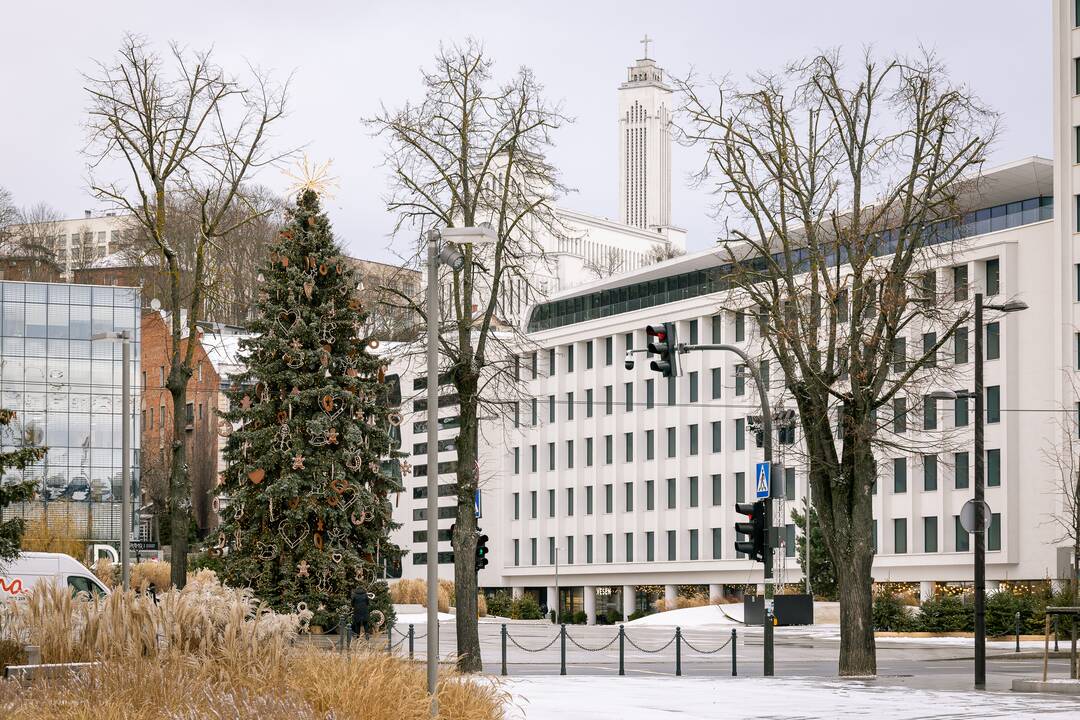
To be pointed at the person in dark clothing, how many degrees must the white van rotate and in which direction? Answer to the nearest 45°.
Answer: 0° — it already faces them

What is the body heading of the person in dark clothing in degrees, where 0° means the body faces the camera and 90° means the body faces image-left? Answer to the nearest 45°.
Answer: approximately 180°

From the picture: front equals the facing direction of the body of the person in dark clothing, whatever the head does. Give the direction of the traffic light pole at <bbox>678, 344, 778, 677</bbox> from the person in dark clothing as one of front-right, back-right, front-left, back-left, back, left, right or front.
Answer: back-right

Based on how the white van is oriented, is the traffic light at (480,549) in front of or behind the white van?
in front

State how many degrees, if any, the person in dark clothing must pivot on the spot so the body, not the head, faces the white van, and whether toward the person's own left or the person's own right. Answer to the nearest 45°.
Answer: approximately 90° to the person's own left

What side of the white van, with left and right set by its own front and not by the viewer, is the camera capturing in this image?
right
